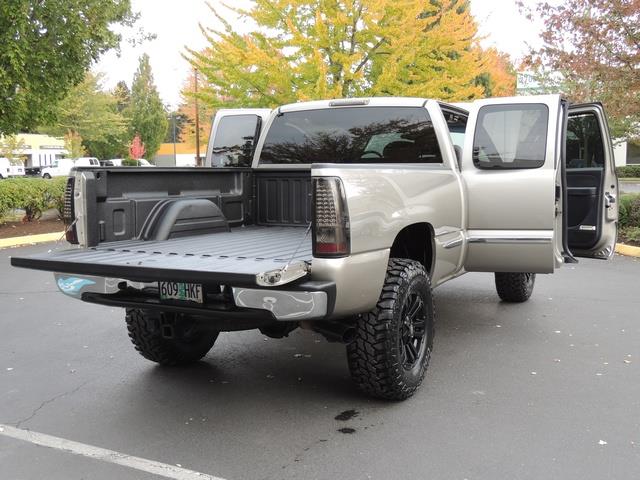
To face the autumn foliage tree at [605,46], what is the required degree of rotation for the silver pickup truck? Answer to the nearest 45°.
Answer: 0° — it already faces it

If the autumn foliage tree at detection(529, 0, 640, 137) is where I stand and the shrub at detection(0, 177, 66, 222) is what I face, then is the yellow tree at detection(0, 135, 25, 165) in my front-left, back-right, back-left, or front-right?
front-right

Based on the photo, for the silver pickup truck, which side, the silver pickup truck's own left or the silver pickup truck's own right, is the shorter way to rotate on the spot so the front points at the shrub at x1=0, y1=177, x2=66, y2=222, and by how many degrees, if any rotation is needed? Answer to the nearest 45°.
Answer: approximately 90° to the silver pickup truck's own left

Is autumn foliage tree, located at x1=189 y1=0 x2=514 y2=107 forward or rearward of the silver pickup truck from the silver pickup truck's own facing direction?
forward

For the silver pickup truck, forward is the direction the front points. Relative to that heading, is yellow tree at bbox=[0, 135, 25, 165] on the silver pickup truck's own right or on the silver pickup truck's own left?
on the silver pickup truck's own left

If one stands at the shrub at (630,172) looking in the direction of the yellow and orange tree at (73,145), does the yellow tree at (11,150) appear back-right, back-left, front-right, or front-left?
front-left

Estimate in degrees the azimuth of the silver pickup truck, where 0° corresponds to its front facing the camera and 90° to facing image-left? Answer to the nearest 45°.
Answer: approximately 225°

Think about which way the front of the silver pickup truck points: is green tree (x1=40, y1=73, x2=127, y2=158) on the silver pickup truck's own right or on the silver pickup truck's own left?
on the silver pickup truck's own left

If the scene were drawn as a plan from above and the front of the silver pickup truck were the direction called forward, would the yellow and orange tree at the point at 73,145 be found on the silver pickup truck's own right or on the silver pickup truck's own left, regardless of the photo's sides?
on the silver pickup truck's own left

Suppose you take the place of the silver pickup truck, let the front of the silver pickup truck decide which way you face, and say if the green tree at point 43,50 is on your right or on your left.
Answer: on your left
